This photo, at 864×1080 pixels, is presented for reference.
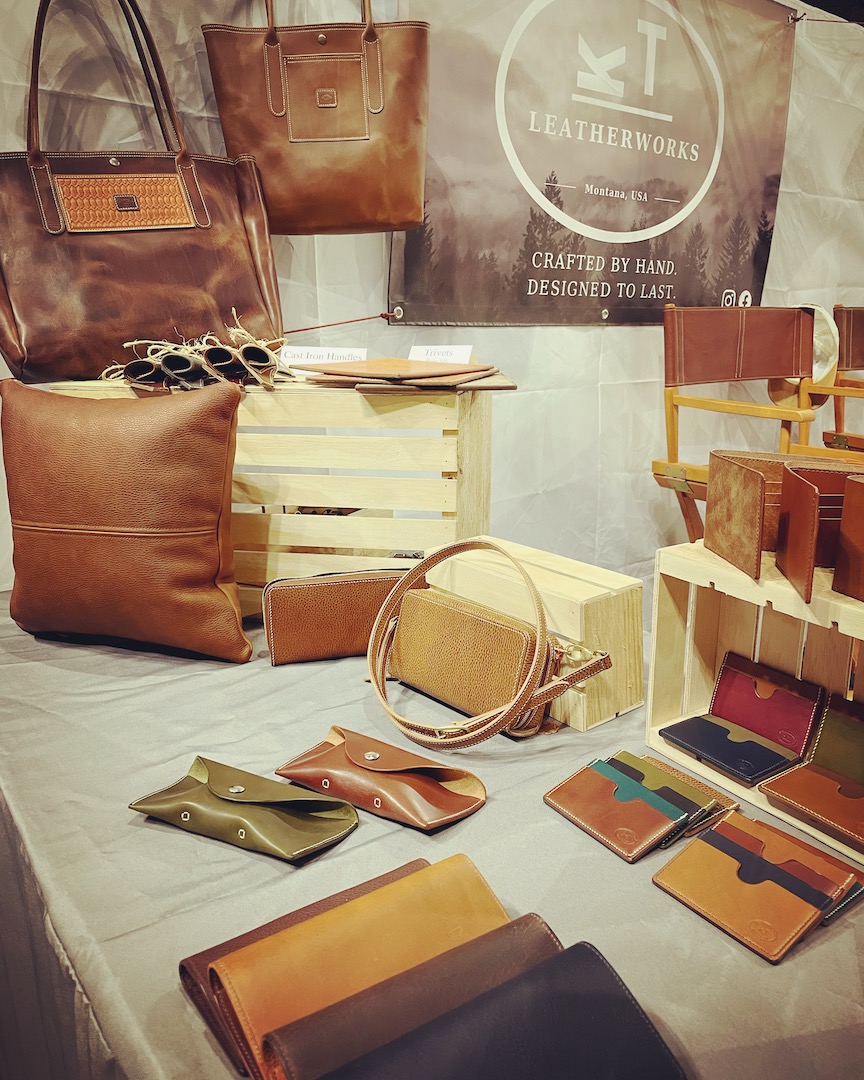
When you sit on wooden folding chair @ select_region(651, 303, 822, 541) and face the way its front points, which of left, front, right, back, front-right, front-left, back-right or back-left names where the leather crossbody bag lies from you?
front-right

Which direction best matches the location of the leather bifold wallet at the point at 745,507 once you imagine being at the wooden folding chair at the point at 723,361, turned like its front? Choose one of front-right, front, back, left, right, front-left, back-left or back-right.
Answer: front-right

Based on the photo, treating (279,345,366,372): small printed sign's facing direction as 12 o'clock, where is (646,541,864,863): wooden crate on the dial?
The wooden crate is roughly at 11 o'clock from the small printed sign.

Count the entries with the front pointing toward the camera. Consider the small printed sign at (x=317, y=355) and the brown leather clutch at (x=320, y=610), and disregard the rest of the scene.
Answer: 2

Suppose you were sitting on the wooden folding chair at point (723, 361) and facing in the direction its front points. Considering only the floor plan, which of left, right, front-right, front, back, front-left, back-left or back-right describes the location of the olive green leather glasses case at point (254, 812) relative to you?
front-right

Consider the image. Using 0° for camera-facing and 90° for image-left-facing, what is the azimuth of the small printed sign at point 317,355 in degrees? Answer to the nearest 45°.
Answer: approximately 0°

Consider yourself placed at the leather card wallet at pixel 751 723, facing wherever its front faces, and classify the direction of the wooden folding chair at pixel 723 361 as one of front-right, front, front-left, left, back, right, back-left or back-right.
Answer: back-right

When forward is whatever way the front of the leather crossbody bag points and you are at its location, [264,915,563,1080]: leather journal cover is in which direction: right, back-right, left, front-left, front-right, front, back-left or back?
front-left
